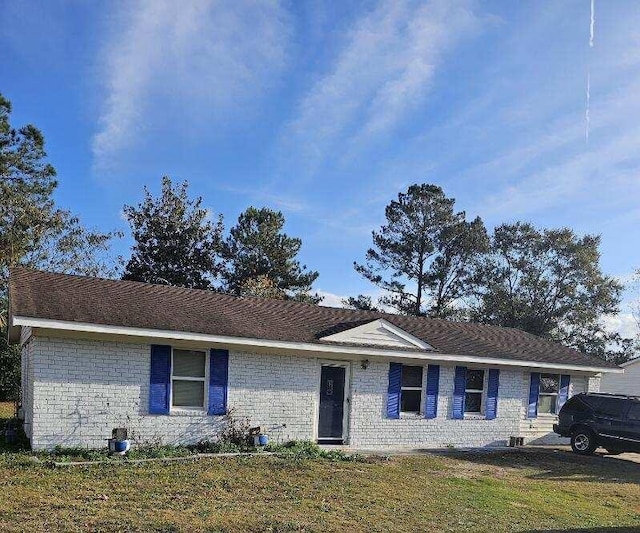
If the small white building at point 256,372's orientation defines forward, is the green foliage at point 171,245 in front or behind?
behind

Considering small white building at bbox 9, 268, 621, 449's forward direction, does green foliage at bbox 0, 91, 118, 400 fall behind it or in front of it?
behind

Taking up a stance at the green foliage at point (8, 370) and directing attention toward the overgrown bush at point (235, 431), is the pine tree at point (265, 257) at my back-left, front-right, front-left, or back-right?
back-left

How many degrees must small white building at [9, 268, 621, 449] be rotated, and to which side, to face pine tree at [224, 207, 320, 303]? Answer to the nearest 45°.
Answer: approximately 135° to its left

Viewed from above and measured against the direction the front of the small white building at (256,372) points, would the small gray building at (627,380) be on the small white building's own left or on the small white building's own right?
on the small white building's own left

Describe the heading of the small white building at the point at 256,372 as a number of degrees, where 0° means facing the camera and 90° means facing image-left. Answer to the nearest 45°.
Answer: approximately 315°
